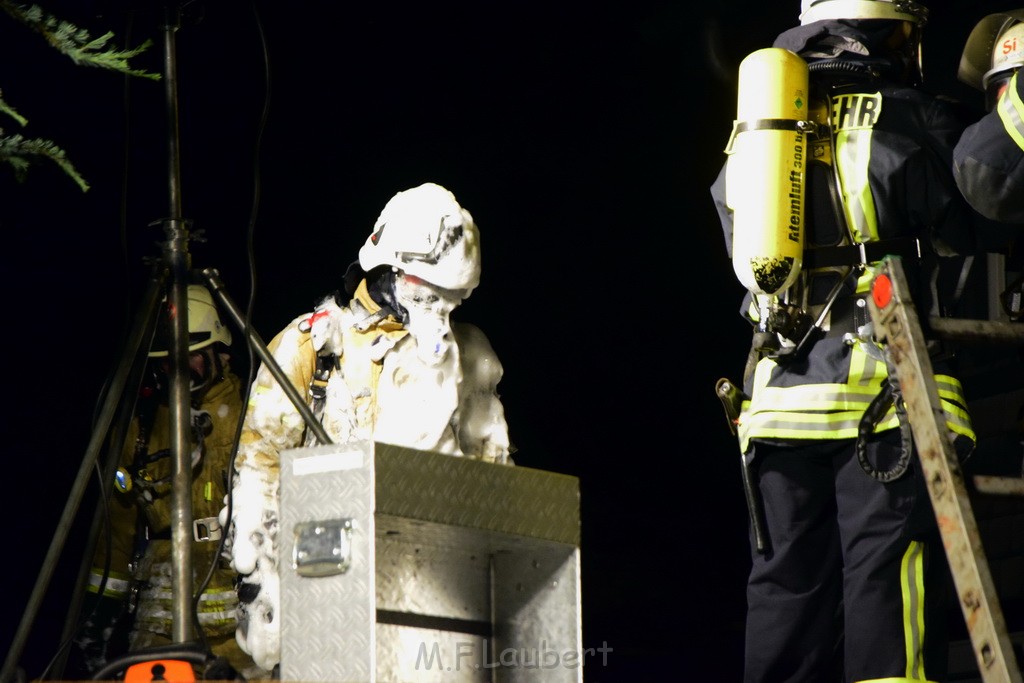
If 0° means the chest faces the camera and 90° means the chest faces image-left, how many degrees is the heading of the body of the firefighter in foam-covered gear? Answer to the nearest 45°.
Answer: approximately 315°

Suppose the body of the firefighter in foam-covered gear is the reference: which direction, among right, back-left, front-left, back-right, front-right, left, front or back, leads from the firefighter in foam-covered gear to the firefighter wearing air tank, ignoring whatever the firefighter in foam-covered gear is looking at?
front

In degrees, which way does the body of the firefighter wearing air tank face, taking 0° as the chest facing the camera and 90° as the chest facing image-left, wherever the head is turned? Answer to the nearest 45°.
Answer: approximately 225°

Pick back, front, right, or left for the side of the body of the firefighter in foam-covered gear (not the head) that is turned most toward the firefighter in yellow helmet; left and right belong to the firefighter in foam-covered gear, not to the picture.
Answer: back

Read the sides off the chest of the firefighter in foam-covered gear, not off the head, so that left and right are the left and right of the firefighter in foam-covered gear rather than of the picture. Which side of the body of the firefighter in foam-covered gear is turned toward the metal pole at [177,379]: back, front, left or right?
right

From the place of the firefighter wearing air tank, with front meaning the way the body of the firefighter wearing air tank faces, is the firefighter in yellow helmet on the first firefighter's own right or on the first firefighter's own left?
on the first firefighter's own left

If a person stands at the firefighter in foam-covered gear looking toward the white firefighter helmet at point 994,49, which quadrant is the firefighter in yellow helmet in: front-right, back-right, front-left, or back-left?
back-left

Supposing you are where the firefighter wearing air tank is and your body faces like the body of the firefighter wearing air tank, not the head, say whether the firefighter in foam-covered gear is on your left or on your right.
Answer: on your left

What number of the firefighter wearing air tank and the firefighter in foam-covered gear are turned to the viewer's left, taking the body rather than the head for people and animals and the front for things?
0

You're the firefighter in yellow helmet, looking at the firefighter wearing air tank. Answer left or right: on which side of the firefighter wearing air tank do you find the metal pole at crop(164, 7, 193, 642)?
right
